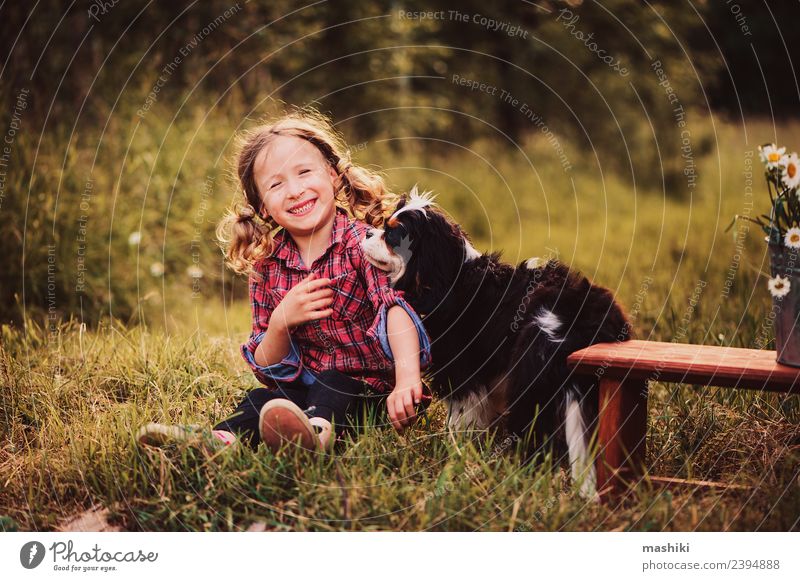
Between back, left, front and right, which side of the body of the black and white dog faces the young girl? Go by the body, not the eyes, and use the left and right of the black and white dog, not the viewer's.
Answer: front

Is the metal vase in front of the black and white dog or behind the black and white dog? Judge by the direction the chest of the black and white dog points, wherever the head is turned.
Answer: behind

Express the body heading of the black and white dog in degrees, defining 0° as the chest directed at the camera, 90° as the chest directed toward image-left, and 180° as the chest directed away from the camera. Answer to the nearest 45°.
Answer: approximately 90°

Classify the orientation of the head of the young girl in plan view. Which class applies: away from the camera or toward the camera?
toward the camera

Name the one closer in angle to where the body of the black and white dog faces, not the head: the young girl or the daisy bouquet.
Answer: the young girl

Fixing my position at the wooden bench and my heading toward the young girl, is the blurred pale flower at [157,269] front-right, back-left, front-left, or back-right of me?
front-right

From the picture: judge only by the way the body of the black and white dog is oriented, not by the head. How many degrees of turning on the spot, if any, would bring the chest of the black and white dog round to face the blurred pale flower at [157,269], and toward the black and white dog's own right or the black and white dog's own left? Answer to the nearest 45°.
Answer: approximately 45° to the black and white dog's own right

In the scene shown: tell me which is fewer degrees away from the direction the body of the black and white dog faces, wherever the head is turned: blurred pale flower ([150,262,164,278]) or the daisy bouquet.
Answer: the blurred pale flower
